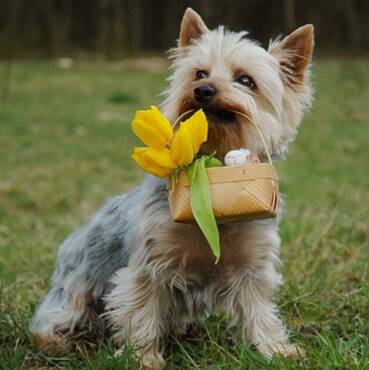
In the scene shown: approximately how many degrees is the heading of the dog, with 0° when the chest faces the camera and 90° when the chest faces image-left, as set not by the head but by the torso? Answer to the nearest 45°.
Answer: approximately 315°
